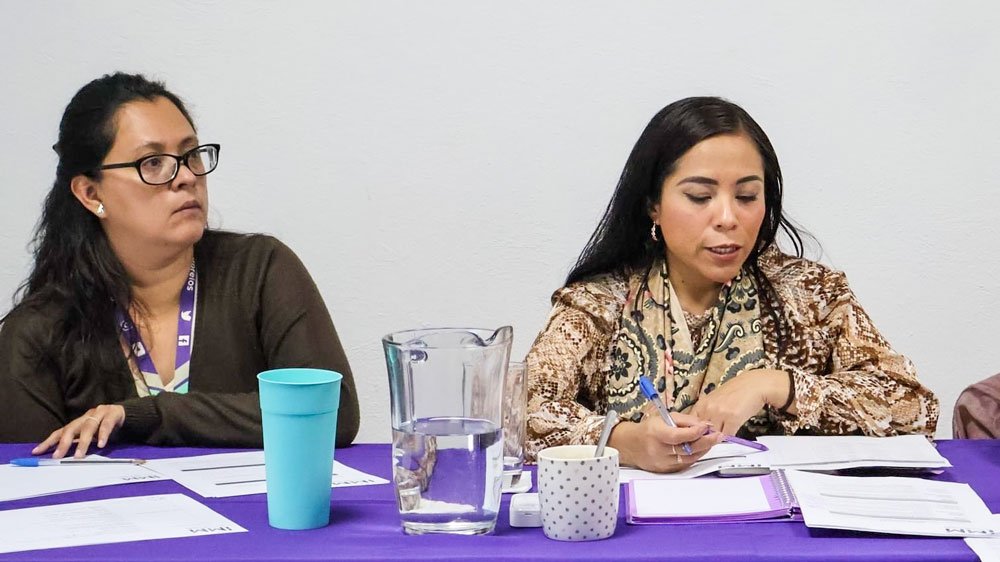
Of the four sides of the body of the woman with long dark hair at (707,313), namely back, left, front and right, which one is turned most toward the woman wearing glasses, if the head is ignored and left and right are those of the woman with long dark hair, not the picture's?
right

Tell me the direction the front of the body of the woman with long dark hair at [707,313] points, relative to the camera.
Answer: toward the camera

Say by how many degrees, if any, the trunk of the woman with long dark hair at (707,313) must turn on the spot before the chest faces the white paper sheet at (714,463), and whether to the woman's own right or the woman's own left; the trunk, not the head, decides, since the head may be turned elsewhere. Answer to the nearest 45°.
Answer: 0° — they already face it

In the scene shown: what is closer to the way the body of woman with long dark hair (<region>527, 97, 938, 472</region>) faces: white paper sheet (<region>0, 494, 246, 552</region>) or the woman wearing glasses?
the white paper sheet

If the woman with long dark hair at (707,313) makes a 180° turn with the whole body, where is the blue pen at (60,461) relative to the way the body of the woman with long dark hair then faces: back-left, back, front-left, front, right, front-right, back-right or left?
back-left

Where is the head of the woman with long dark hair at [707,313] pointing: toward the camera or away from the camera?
toward the camera

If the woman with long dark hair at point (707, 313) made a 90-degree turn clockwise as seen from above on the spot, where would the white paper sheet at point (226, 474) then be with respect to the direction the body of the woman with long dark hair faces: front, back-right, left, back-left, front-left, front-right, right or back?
front-left

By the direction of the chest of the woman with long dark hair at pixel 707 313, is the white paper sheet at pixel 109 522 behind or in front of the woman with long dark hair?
in front

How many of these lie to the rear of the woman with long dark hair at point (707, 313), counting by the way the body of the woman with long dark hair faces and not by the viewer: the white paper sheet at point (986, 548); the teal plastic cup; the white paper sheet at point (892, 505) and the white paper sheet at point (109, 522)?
0

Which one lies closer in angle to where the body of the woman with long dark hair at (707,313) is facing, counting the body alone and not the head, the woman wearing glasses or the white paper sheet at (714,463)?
the white paper sheet

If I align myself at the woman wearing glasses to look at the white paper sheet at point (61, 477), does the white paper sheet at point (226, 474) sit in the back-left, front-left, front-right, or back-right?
front-left

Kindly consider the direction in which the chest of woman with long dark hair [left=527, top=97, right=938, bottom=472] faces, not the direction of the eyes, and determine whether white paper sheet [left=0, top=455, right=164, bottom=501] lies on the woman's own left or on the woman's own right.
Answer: on the woman's own right

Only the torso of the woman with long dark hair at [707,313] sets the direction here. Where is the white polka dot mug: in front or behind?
in front

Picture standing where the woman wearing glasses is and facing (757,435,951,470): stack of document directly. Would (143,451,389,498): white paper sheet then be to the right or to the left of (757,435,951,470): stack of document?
right

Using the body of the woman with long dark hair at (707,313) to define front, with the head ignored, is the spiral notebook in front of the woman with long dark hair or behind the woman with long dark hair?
in front

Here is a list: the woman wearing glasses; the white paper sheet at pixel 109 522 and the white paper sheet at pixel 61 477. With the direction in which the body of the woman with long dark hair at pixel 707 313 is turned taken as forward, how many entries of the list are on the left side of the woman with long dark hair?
0

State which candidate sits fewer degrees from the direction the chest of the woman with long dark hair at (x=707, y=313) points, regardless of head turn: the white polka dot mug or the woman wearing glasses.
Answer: the white polka dot mug
